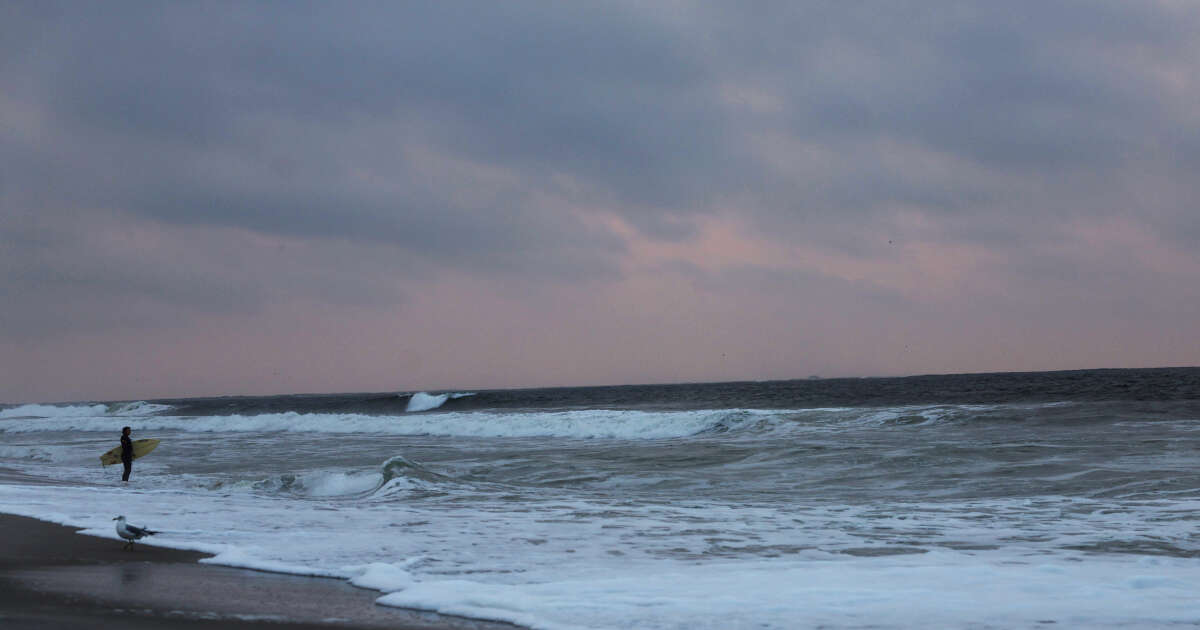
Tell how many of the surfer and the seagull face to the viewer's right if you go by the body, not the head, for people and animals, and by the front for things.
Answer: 1

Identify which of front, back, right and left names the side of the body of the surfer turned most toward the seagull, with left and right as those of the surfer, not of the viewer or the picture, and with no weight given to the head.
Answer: right

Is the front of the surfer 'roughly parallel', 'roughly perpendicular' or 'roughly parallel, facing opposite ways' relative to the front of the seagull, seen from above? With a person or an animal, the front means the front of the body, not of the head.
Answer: roughly parallel, facing opposite ways

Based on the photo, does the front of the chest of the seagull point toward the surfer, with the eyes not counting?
no

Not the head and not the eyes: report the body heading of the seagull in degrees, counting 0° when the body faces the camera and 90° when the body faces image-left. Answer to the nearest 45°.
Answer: approximately 90°

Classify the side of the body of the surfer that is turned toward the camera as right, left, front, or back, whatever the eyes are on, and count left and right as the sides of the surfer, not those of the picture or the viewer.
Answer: right
